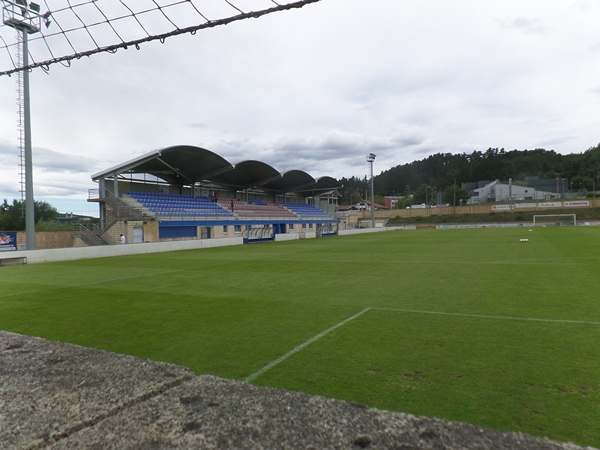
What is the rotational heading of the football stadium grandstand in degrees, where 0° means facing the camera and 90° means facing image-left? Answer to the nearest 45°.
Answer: approximately 315°
